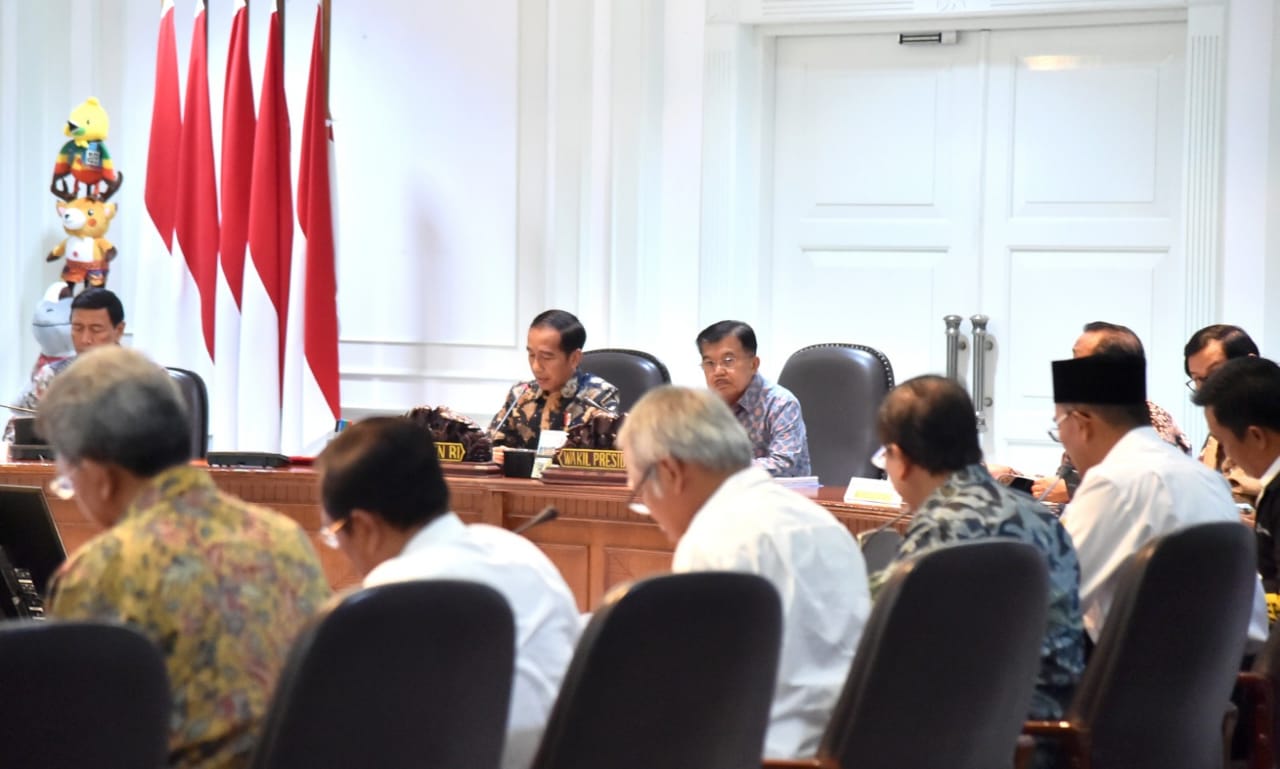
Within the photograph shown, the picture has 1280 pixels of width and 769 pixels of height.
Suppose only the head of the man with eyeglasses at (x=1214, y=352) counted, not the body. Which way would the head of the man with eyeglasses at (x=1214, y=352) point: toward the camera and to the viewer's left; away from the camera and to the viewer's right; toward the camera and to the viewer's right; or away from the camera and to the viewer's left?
toward the camera and to the viewer's left

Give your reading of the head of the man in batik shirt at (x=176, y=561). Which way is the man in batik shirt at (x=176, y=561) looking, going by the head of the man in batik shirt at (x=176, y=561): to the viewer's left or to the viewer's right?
to the viewer's left

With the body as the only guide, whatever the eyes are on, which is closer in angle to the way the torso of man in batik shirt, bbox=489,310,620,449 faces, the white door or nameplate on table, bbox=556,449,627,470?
the nameplate on table

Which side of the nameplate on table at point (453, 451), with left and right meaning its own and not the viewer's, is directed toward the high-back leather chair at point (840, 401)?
left

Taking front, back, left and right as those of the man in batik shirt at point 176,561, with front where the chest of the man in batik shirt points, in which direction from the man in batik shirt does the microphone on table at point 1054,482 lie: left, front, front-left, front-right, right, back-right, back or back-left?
right

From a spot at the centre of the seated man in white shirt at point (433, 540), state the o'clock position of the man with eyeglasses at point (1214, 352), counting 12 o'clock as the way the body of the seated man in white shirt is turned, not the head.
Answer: The man with eyeglasses is roughly at 3 o'clock from the seated man in white shirt.

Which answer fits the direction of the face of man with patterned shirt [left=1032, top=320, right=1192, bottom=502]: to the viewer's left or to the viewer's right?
to the viewer's left

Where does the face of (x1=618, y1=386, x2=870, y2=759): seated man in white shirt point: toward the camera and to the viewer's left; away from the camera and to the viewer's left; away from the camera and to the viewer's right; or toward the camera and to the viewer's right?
away from the camera and to the viewer's left

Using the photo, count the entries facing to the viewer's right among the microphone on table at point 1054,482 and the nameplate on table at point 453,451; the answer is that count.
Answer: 1

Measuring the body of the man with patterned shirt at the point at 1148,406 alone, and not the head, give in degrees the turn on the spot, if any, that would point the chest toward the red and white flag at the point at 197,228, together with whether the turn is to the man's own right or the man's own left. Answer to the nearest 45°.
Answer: approximately 45° to the man's own right

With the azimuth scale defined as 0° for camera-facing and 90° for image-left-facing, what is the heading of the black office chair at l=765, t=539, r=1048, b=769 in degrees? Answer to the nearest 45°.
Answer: approximately 135°

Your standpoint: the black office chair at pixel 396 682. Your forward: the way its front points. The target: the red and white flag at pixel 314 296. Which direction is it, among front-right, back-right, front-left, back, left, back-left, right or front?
front-right

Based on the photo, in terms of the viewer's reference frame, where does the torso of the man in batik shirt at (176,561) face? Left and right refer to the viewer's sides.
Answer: facing away from the viewer and to the left of the viewer

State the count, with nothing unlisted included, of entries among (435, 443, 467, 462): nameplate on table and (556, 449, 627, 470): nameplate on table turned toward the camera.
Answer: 2
